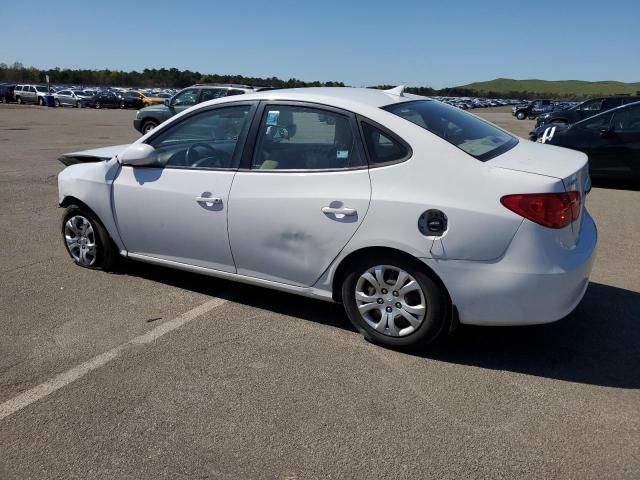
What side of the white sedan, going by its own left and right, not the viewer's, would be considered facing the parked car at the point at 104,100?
front

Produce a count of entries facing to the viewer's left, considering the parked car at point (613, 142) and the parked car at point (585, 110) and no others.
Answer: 2

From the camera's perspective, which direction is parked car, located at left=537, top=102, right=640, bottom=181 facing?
to the viewer's left

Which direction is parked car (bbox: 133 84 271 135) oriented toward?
to the viewer's left

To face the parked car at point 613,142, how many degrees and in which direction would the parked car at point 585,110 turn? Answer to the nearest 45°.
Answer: approximately 90° to its left

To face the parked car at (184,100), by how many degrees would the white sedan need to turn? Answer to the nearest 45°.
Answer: approximately 45° to its right

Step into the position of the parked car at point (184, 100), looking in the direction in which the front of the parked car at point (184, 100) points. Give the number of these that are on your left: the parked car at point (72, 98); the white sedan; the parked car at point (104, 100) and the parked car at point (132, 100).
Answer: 1

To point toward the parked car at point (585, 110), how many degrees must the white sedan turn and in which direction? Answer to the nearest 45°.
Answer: approximately 90° to its right

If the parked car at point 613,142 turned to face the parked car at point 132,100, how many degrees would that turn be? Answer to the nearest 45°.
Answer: approximately 45° to its right

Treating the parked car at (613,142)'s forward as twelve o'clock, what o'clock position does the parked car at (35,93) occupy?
the parked car at (35,93) is roughly at 1 o'clock from the parked car at (613,142).

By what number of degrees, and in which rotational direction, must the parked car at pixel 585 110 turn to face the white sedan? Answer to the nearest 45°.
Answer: approximately 90° to its left

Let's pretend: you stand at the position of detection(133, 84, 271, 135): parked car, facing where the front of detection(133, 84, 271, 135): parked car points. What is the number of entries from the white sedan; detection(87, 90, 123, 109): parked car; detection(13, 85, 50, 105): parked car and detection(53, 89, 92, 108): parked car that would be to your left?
1

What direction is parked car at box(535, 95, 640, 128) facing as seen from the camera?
to the viewer's left
